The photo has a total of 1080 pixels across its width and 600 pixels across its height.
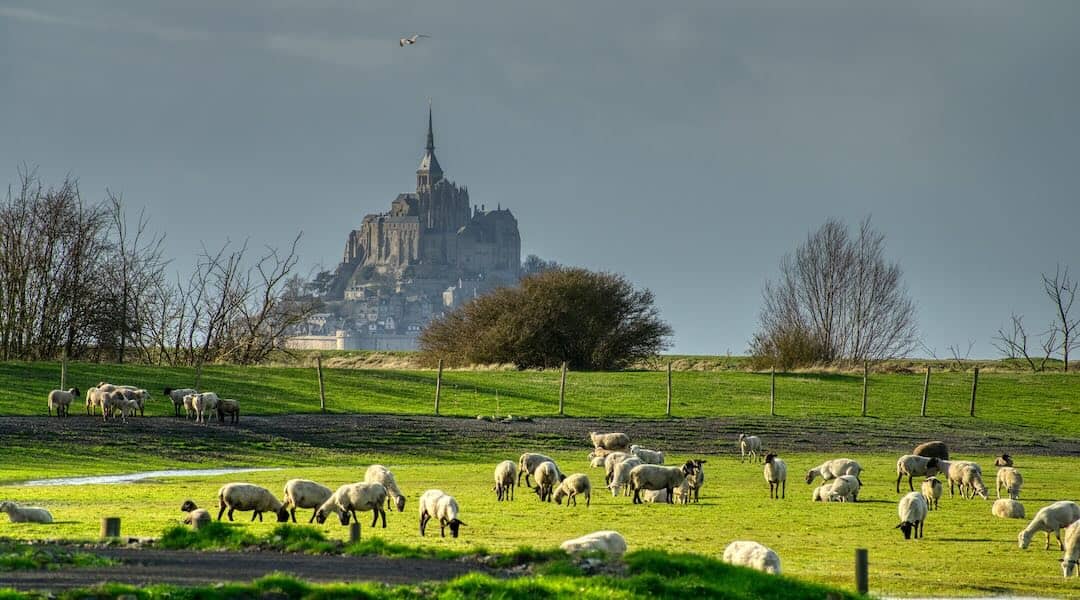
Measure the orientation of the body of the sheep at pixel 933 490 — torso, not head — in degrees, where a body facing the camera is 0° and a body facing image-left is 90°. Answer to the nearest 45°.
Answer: approximately 0°

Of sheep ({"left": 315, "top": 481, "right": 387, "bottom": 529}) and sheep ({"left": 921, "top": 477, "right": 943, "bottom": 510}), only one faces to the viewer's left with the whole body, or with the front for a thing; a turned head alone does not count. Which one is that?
sheep ({"left": 315, "top": 481, "right": 387, "bottom": 529})

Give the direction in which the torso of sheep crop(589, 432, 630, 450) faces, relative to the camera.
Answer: to the viewer's left

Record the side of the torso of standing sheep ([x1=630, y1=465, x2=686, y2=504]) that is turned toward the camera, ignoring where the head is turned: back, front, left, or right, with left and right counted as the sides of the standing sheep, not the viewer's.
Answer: right

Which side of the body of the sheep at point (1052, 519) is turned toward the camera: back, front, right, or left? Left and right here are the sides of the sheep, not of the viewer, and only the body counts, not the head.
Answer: left

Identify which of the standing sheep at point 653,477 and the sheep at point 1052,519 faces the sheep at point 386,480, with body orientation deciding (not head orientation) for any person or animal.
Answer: the sheep at point 1052,519

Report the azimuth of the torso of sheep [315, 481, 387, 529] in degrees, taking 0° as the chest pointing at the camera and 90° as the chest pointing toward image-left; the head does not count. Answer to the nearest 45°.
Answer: approximately 90°
